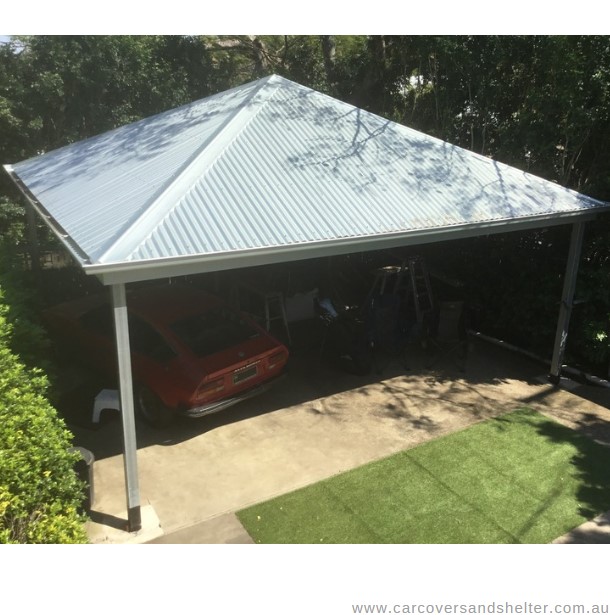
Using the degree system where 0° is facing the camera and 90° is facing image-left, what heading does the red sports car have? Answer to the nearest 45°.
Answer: approximately 135°

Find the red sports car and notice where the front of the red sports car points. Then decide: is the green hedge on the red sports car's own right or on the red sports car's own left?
on the red sports car's own left
